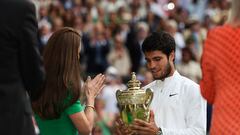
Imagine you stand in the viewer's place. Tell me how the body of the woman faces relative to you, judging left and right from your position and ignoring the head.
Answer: facing away from the viewer and to the right of the viewer

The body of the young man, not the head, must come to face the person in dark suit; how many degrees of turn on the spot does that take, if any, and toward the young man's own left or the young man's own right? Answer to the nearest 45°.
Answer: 0° — they already face them

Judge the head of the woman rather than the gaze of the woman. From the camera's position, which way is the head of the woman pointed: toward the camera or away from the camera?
away from the camera

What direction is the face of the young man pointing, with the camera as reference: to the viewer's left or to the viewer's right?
to the viewer's left

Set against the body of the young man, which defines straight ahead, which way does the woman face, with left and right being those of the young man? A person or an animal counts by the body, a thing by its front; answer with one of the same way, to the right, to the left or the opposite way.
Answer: the opposite way
